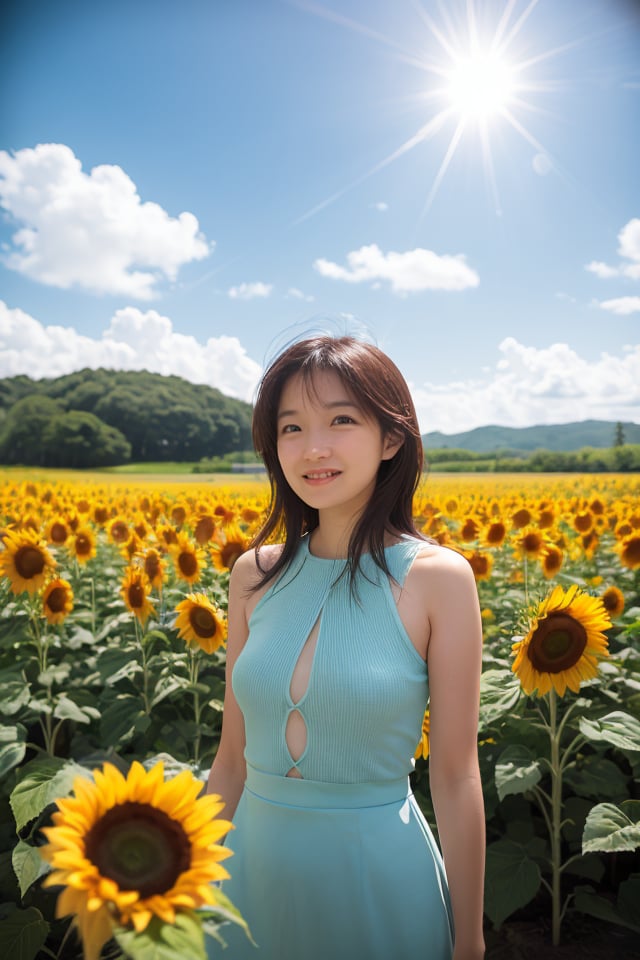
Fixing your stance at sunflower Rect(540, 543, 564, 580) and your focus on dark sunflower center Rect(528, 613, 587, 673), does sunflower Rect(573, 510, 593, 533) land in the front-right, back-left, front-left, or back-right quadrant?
back-left

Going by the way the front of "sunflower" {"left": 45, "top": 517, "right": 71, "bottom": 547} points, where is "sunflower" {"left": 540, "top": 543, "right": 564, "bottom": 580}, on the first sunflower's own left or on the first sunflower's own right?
on the first sunflower's own left

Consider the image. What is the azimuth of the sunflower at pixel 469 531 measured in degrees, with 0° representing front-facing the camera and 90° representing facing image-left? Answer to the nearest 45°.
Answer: approximately 0°

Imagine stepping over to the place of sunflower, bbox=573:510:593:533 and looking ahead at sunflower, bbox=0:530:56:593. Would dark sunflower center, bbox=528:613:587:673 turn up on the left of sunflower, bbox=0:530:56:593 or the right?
left

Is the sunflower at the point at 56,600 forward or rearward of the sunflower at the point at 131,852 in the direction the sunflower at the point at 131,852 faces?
rearward

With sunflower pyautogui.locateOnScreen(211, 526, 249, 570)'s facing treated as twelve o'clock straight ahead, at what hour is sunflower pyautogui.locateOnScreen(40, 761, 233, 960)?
sunflower pyautogui.locateOnScreen(40, 761, 233, 960) is roughly at 12 o'clock from sunflower pyautogui.locateOnScreen(211, 526, 249, 570).

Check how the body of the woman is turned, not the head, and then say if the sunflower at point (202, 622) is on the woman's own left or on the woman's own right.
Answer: on the woman's own right

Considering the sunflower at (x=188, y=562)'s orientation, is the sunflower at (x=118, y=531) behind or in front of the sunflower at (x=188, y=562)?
behind
